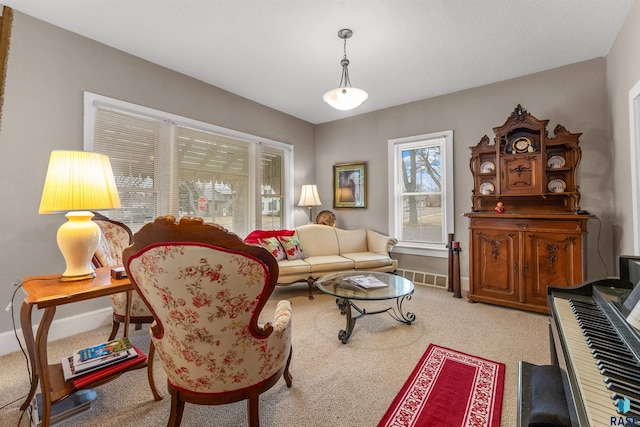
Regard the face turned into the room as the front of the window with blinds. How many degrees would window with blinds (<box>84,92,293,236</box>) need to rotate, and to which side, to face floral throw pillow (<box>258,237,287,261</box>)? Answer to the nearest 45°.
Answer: approximately 45° to its left

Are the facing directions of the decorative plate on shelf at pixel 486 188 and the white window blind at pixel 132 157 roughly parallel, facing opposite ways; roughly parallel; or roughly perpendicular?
roughly perpendicular

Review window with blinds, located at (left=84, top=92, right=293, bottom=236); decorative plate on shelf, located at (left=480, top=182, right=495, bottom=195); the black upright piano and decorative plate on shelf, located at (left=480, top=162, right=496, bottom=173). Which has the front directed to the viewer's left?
the black upright piano

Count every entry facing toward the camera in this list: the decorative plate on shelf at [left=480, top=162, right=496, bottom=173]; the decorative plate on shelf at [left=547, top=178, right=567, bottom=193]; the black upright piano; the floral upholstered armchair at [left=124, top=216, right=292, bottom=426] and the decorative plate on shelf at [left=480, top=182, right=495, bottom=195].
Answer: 3

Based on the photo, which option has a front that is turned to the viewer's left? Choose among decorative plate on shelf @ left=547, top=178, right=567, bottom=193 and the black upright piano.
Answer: the black upright piano

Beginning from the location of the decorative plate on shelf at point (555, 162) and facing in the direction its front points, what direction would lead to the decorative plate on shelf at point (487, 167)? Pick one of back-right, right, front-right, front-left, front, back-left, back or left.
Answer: right

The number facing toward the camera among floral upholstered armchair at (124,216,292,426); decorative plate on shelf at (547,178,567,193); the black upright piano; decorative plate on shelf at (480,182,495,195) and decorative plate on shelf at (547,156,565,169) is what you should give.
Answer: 3

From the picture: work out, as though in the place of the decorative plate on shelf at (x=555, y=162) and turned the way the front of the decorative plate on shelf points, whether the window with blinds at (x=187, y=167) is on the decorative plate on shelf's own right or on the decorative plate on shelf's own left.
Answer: on the decorative plate on shelf's own right

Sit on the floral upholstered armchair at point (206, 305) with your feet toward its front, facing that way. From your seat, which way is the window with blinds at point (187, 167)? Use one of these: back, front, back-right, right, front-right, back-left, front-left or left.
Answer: front-left

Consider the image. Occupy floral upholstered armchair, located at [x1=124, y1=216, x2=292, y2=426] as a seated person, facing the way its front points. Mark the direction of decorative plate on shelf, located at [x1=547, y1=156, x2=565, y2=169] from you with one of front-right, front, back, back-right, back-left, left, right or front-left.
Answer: front-right

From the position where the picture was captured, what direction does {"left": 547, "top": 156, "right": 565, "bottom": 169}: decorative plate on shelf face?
facing the viewer

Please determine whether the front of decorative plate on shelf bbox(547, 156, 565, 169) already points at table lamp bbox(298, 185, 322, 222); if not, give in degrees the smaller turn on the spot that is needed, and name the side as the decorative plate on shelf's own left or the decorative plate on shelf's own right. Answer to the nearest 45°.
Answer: approximately 90° to the decorative plate on shelf's own right

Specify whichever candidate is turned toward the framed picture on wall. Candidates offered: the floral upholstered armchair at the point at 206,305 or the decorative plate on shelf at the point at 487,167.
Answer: the floral upholstered armchair

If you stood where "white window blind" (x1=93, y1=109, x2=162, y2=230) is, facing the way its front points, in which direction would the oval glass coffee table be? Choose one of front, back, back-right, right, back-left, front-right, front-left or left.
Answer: front

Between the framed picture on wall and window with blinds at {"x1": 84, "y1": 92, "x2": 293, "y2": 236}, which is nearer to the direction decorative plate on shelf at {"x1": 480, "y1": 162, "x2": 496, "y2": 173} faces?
the window with blinds

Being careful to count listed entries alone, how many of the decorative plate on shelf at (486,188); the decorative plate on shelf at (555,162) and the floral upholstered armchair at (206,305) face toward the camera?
2

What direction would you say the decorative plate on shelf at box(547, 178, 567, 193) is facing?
toward the camera
